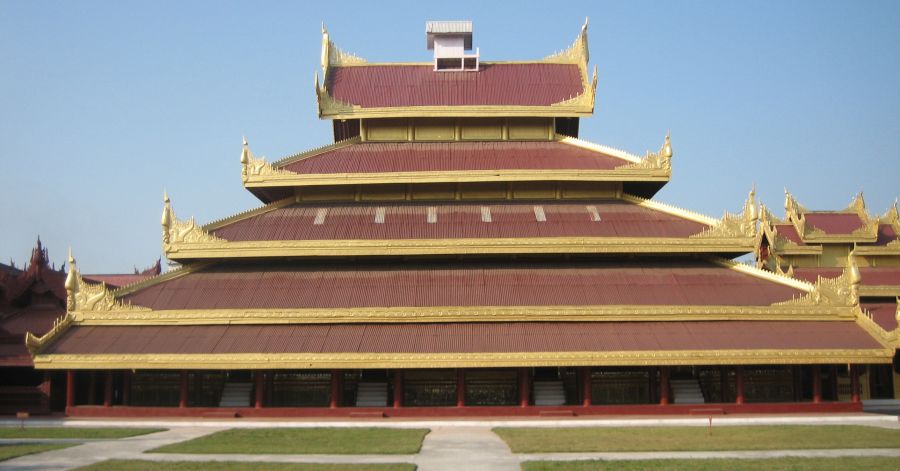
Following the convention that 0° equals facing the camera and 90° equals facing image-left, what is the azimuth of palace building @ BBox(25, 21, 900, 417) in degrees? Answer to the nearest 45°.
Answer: approximately 0°
